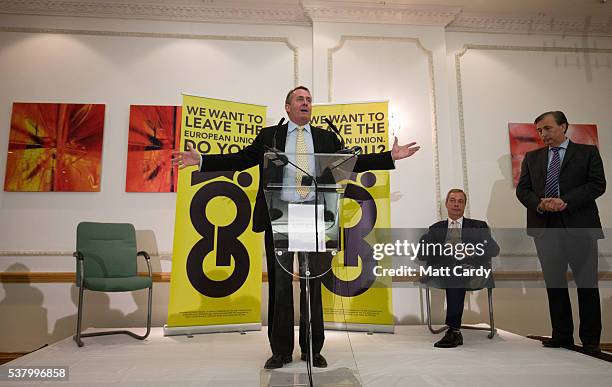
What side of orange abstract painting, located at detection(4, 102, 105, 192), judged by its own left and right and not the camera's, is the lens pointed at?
front

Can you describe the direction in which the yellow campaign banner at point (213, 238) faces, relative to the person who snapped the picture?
facing the viewer

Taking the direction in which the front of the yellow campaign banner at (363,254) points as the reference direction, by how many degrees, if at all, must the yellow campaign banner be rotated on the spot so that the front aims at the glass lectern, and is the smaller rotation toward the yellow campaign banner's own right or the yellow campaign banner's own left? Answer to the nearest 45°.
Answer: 0° — it already faces it

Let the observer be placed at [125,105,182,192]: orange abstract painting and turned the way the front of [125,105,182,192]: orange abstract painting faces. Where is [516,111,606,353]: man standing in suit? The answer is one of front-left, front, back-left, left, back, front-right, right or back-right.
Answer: front-left

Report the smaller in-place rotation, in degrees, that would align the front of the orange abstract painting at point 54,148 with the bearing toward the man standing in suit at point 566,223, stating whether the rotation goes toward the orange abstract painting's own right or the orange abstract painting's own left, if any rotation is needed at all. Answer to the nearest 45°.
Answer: approximately 45° to the orange abstract painting's own left

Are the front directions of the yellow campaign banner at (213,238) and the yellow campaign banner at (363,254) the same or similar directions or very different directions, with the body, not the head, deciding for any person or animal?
same or similar directions

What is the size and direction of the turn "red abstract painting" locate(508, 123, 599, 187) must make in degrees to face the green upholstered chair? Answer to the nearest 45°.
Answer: approximately 45° to its right

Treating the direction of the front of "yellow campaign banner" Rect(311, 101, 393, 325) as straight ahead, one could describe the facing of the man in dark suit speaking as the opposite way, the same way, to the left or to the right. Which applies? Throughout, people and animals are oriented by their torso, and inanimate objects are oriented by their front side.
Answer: the same way

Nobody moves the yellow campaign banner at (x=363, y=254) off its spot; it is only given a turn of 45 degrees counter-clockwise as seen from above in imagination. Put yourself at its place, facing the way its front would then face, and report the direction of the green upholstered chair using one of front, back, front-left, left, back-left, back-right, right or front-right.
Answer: back-right

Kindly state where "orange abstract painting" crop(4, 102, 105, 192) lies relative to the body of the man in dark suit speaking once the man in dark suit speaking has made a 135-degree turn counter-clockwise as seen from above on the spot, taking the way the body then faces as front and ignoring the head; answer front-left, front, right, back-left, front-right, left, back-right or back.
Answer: left

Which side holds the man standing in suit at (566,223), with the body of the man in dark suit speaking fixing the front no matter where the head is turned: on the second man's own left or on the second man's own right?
on the second man's own left

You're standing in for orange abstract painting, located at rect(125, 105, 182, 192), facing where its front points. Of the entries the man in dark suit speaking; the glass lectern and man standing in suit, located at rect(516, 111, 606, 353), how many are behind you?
0

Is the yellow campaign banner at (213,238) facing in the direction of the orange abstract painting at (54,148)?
no

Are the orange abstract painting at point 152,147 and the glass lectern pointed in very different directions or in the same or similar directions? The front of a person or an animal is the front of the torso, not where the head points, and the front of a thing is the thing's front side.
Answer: same or similar directions

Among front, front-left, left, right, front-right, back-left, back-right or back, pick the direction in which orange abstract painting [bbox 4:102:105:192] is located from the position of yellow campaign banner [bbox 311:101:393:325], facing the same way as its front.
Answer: right

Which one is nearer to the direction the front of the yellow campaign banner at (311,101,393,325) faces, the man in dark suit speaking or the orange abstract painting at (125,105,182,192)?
the man in dark suit speaking

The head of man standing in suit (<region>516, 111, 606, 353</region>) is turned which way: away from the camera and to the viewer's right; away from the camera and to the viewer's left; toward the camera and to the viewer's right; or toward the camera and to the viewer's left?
toward the camera and to the viewer's left
